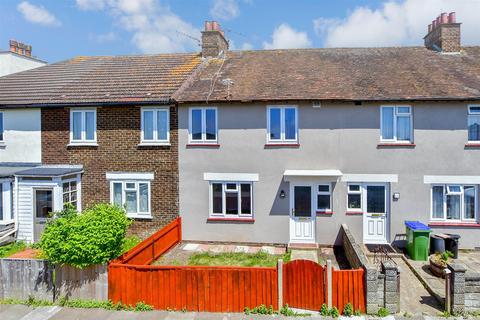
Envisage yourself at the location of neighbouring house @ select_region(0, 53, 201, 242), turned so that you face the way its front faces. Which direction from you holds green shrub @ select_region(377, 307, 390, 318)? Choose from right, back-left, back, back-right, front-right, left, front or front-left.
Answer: front-left

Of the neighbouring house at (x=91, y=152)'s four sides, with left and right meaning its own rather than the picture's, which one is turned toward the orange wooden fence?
front

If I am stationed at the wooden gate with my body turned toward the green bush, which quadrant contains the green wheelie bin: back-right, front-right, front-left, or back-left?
back-right

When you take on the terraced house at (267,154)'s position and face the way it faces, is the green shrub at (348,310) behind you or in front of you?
in front

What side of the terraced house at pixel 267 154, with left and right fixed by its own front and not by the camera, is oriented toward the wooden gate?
front

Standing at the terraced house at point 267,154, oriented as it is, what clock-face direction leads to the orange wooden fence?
The orange wooden fence is roughly at 1 o'clock from the terraced house.

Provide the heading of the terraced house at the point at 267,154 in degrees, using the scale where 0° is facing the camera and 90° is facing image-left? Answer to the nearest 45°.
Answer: approximately 0°

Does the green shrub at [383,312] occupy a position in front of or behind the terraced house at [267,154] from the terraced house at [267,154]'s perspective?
in front

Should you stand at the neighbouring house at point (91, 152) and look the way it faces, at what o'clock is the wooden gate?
The wooden gate is roughly at 11 o'clock from the neighbouring house.

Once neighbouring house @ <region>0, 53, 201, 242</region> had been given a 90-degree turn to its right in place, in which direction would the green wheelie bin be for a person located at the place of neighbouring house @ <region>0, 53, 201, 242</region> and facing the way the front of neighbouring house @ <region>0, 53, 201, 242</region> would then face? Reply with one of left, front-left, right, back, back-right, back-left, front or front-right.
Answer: back-left

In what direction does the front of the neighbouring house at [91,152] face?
toward the camera
